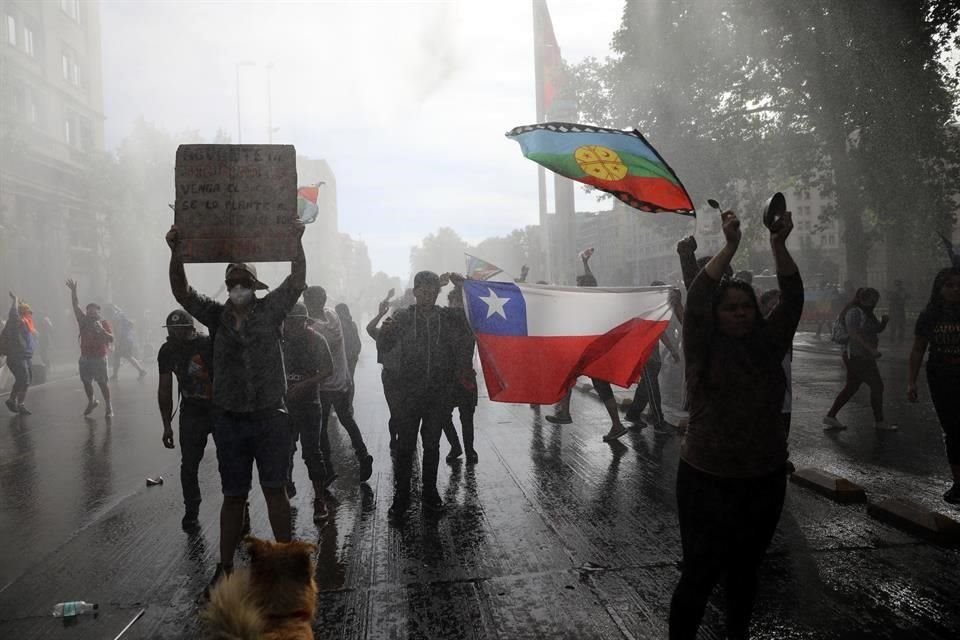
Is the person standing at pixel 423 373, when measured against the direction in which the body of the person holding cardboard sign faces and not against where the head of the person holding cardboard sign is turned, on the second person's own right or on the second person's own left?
on the second person's own left

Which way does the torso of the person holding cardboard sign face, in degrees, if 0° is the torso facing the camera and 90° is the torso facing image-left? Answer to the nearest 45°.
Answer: approximately 0°

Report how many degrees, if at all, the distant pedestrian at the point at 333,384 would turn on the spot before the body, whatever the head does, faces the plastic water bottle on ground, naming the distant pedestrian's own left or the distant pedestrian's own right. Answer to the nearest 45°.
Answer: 0° — they already face it

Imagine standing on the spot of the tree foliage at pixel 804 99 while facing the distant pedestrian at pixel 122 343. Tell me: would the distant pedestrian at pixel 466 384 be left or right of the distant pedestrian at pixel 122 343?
left
